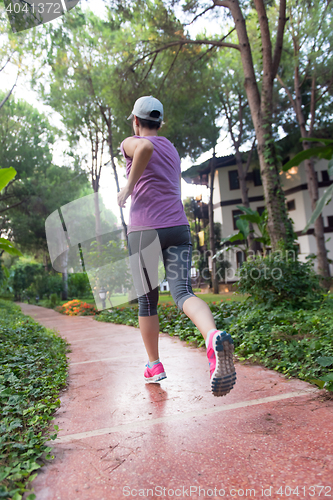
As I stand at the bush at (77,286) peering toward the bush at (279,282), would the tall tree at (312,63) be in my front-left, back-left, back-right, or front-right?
front-left

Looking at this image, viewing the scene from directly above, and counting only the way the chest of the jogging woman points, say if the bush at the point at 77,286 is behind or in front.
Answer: in front

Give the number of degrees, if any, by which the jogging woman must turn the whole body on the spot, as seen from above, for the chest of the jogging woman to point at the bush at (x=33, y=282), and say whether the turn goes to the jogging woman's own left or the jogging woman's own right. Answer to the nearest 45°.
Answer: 0° — they already face it

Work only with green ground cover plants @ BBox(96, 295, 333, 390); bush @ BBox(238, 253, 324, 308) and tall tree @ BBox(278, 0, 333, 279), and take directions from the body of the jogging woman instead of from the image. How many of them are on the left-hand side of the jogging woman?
0

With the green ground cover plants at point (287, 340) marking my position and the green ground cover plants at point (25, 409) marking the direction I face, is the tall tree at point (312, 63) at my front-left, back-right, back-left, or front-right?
back-right

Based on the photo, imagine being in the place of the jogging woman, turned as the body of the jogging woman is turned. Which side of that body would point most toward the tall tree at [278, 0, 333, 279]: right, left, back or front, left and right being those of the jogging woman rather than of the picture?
right

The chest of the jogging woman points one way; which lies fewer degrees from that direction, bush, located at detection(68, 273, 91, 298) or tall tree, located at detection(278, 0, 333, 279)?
the bush

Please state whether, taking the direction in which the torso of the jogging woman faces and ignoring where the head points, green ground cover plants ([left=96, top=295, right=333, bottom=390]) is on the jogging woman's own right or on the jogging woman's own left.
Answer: on the jogging woman's own right

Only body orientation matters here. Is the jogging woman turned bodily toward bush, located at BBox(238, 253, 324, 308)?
no

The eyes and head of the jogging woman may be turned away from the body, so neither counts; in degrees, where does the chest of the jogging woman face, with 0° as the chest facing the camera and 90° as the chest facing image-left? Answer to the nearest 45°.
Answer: approximately 135°

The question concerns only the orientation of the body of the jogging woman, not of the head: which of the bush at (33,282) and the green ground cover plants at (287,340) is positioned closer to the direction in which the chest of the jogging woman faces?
the bush
